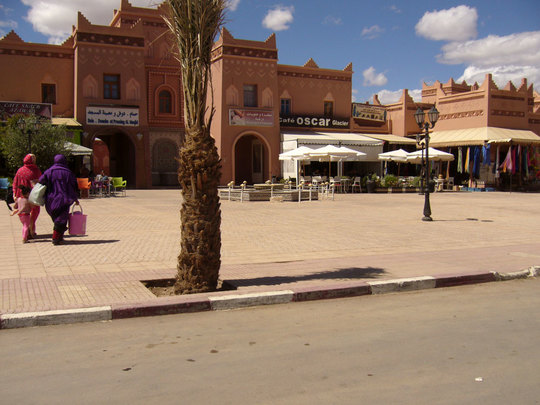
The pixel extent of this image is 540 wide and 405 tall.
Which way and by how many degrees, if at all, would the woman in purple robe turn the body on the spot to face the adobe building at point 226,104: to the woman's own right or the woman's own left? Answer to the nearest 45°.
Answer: approximately 45° to the woman's own right

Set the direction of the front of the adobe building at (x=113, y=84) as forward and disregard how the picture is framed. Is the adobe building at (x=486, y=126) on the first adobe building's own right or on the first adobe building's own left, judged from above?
on the first adobe building's own left

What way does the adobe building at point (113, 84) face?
toward the camera

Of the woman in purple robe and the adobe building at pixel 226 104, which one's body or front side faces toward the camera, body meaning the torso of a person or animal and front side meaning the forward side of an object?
the adobe building

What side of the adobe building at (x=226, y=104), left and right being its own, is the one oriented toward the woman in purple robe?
front

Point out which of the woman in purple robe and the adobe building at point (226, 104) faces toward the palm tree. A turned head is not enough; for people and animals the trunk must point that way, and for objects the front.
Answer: the adobe building

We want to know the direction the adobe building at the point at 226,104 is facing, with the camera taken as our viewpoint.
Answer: facing the viewer

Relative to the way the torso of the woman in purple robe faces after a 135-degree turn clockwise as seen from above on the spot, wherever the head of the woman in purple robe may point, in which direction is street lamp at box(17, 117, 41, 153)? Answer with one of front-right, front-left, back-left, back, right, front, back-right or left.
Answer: back-left

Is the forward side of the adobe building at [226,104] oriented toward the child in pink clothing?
yes

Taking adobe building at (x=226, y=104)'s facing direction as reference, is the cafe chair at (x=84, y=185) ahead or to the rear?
ahead

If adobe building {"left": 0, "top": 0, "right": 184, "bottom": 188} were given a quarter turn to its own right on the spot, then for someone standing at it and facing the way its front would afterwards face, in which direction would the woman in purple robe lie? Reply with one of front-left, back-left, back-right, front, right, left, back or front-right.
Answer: left

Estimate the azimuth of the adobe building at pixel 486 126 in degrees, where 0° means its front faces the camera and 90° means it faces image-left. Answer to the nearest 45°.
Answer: approximately 45°
